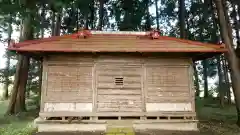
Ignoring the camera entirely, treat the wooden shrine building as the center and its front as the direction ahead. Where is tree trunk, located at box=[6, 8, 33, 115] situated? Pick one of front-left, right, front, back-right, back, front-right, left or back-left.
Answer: back-right

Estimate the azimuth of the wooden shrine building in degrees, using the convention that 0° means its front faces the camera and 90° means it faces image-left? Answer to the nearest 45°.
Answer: approximately 0°
